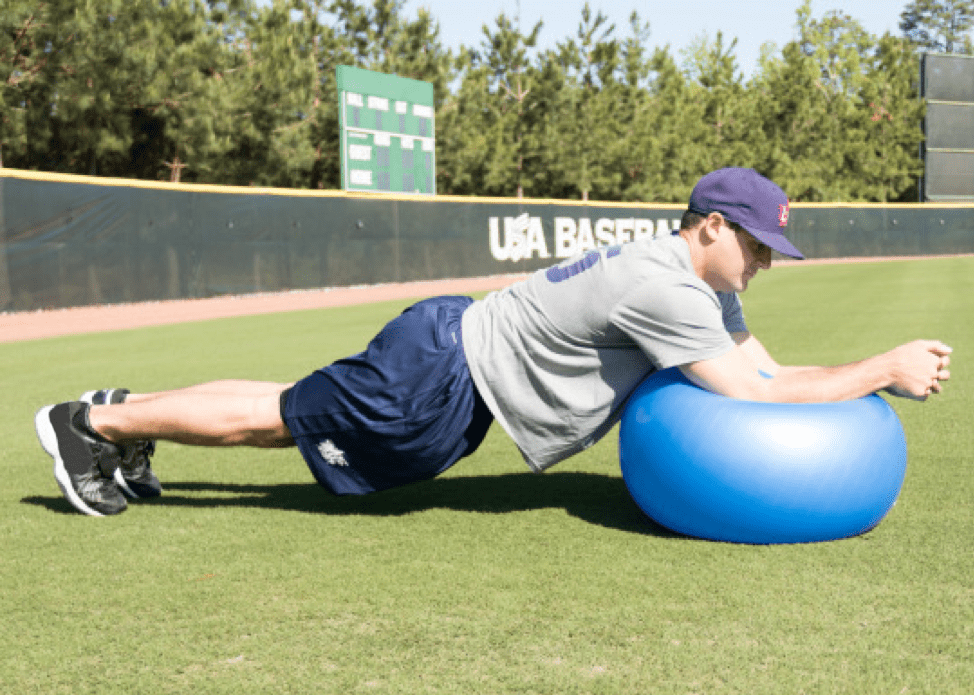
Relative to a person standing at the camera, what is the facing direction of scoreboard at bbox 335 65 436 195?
facing the viewer and to the right of the viewer

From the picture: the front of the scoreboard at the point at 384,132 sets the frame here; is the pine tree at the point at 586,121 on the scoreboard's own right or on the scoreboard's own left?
on the scoreboard's own left

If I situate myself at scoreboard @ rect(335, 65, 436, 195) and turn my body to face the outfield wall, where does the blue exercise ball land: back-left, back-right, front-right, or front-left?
front-right

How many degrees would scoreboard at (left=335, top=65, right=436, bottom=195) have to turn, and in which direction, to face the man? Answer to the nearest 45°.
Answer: approximately 45° to its right

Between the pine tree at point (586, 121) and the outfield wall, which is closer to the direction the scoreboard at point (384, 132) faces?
the outfield wall

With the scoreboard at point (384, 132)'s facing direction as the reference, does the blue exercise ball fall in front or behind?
in front
